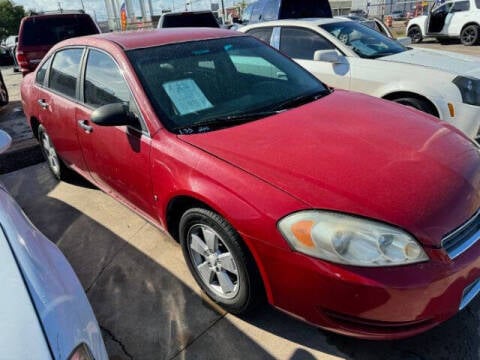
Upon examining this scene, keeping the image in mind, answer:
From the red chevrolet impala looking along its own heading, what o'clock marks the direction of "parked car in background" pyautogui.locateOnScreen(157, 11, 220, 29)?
The parked car in background is roughly at 7 o'clock from the red chevrolet impala.

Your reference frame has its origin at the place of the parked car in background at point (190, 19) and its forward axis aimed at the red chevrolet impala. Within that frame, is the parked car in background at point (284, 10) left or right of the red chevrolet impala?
left

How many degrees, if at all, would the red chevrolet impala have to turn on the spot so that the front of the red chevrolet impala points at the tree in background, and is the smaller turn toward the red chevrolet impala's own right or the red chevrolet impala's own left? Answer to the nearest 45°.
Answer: approximately 180°

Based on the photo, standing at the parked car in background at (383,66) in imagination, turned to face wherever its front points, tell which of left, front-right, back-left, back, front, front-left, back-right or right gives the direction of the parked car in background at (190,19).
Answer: back

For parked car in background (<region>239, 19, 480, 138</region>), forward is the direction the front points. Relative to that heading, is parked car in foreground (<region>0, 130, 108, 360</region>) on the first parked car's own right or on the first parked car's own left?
on the first parked car's own right

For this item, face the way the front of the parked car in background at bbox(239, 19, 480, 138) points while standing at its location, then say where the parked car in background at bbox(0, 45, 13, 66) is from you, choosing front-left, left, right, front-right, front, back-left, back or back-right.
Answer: back

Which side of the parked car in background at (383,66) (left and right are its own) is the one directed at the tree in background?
back

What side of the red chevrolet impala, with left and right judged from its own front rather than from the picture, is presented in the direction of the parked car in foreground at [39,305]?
right

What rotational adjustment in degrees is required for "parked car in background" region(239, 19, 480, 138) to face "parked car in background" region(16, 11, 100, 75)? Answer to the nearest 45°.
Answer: approximately 135° to its right

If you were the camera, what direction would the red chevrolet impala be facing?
facing the viewer and to the right of the viewer

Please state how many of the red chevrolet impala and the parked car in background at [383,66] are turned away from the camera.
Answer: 0
